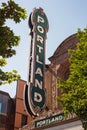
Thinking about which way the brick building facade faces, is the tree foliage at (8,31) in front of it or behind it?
in front

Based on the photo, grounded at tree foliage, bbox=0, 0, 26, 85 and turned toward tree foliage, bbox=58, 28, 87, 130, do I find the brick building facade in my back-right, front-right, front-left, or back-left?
front-left

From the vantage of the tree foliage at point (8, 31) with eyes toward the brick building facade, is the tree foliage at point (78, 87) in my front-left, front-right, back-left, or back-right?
front-right

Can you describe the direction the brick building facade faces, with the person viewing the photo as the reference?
facing the viewer and to the left of the viewer

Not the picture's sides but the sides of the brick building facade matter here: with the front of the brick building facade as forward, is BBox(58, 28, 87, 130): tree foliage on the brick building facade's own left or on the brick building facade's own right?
on the brick building facade's own left
